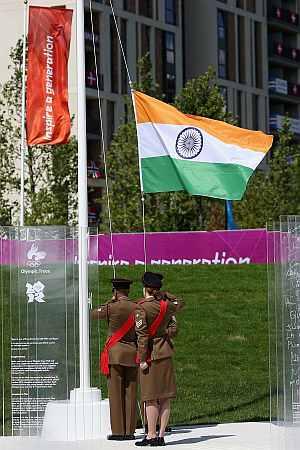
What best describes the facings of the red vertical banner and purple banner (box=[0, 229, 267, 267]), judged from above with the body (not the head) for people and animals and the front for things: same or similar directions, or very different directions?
same or similar directions

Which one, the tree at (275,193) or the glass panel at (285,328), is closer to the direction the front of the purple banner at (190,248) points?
the glass panel

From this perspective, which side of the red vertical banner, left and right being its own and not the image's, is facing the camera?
front

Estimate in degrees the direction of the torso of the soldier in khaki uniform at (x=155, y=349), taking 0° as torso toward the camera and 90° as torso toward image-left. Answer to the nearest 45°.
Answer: approximately 135°

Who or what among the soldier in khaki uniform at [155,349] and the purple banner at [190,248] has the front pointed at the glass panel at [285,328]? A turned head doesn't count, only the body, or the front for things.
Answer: the purple banner

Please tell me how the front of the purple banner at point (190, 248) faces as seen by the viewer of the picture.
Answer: facing the viewer

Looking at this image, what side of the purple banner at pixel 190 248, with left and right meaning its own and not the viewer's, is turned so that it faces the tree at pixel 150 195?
back

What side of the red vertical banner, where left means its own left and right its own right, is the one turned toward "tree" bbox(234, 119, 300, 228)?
back

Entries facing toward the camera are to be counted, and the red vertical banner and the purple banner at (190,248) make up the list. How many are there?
2

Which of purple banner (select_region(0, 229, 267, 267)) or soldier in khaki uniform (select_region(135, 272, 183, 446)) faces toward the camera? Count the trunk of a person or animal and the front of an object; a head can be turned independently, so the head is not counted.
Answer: the purple banner

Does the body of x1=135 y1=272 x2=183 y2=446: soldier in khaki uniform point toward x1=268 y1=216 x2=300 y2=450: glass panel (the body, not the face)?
no

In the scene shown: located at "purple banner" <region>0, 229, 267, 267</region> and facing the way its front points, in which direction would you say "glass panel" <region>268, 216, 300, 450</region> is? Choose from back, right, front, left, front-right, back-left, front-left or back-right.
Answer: front

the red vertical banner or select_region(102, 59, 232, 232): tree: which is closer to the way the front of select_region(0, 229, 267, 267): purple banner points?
the red vertical banner

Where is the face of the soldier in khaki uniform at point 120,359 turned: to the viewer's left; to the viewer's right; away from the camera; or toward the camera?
away from the camera

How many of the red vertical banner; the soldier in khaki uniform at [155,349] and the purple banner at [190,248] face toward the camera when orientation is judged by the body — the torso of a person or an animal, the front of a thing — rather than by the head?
2

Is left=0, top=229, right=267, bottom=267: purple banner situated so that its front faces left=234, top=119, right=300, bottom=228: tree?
no

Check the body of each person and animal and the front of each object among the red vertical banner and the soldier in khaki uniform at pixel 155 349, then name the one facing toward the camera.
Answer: the red vertical banner
